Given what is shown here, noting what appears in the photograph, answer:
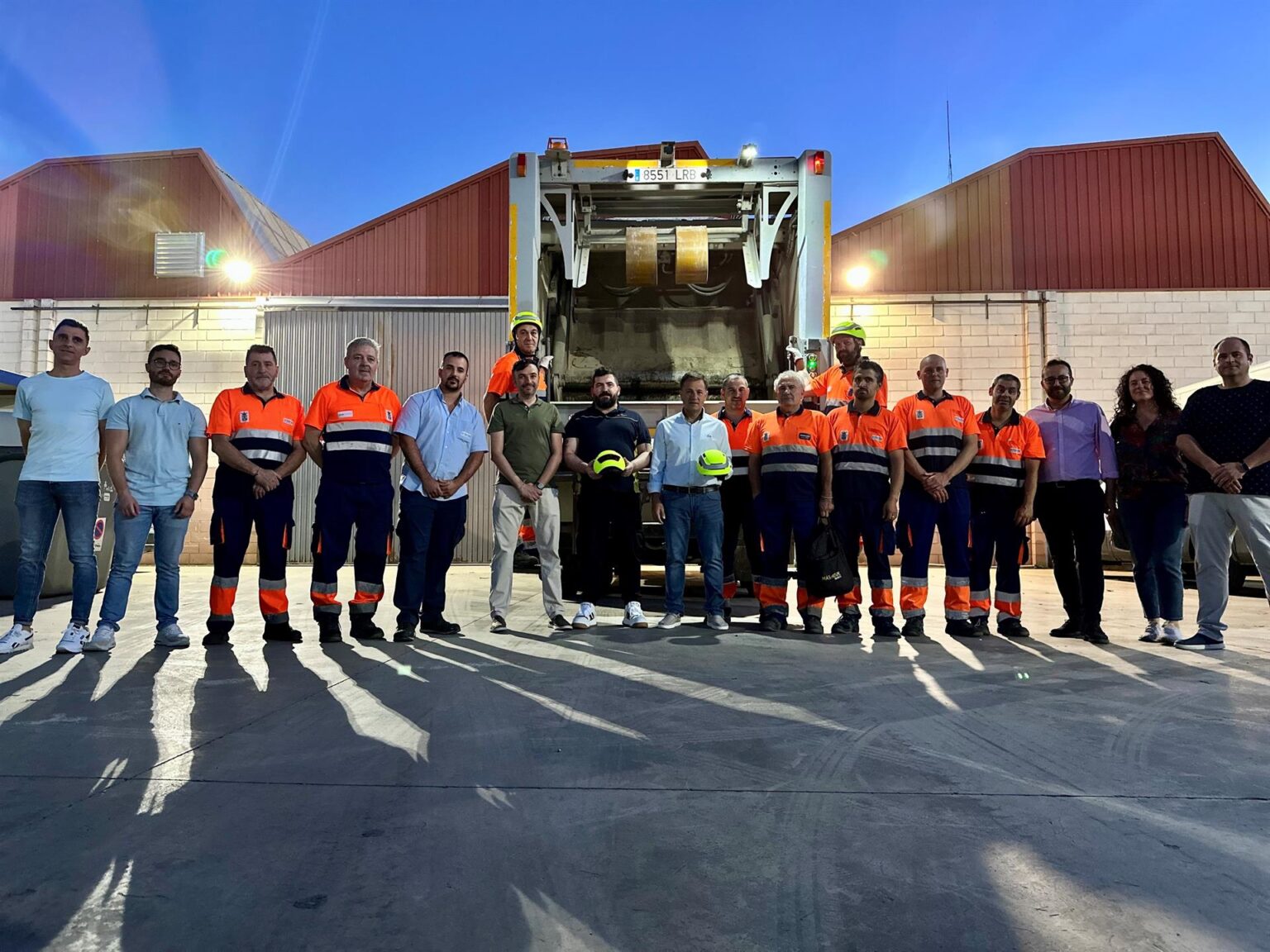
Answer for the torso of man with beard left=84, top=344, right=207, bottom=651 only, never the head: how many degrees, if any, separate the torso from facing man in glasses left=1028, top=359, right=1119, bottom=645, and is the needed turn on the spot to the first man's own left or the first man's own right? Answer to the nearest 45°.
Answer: approximately 45° to the first man's own left

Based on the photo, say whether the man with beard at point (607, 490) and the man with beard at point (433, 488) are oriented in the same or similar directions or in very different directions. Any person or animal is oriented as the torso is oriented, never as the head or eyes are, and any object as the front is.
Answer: same or similar directions

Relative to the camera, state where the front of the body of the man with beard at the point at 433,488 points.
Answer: toward the camera

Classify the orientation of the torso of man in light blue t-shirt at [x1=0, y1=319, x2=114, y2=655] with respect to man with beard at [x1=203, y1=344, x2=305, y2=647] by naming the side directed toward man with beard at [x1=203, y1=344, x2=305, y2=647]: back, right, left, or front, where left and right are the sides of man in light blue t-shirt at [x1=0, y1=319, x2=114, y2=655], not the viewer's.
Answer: left

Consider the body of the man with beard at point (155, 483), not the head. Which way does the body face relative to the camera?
toward the camera

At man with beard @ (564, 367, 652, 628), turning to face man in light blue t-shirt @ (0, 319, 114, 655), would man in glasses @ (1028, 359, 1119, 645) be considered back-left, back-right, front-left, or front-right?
back-left

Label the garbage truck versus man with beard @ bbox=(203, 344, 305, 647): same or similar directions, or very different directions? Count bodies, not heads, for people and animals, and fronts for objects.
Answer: very different directions

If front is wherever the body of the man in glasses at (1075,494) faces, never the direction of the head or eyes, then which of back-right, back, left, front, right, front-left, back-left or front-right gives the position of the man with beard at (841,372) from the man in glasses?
right

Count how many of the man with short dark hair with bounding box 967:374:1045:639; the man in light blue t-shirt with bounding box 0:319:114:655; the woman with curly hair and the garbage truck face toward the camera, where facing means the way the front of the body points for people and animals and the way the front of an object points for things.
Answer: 3

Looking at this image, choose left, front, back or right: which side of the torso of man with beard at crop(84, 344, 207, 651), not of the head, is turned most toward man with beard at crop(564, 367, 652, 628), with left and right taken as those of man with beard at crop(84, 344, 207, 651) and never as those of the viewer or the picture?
left

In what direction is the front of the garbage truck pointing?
away from the camera

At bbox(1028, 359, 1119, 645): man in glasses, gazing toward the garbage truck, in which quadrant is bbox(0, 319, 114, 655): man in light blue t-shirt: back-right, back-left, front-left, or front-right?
front-left

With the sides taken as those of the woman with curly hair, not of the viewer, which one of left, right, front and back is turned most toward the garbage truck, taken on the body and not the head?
right

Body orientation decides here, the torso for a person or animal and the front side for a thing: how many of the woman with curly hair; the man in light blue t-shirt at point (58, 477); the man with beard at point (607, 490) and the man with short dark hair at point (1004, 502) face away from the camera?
0

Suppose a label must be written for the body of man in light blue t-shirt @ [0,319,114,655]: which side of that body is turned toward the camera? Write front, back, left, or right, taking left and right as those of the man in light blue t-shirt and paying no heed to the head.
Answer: front

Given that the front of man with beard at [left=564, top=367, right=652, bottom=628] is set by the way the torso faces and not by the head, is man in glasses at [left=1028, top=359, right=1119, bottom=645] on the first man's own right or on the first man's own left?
on the first man's own left

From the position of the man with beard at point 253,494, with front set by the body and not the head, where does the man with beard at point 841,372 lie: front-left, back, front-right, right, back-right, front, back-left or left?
left
